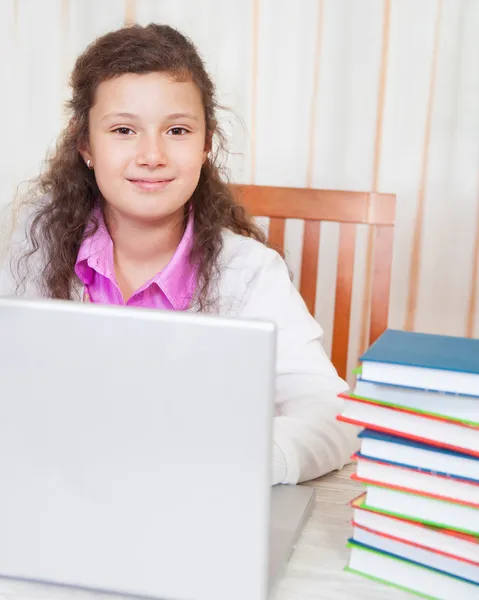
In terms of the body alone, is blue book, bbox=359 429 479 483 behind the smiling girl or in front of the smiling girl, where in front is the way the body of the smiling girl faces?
in front

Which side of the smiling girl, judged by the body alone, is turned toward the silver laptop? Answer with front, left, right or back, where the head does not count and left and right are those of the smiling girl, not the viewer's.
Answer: front

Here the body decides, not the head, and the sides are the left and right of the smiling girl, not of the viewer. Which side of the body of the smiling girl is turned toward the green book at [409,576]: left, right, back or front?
front

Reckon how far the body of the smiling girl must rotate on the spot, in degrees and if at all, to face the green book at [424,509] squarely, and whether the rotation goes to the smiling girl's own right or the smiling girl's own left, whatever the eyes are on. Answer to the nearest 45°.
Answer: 0° — they already face it

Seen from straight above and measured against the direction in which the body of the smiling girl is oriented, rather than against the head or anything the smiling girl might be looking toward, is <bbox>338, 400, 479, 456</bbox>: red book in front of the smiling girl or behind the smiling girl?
in front

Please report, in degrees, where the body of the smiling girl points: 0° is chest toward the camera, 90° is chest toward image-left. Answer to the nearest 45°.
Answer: approximately 0°

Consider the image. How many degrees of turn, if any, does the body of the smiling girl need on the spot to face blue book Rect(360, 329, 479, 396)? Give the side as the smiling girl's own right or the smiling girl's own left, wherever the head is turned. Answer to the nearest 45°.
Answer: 0° — they already face it

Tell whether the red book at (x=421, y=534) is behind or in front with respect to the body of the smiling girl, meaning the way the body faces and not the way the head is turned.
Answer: in front
